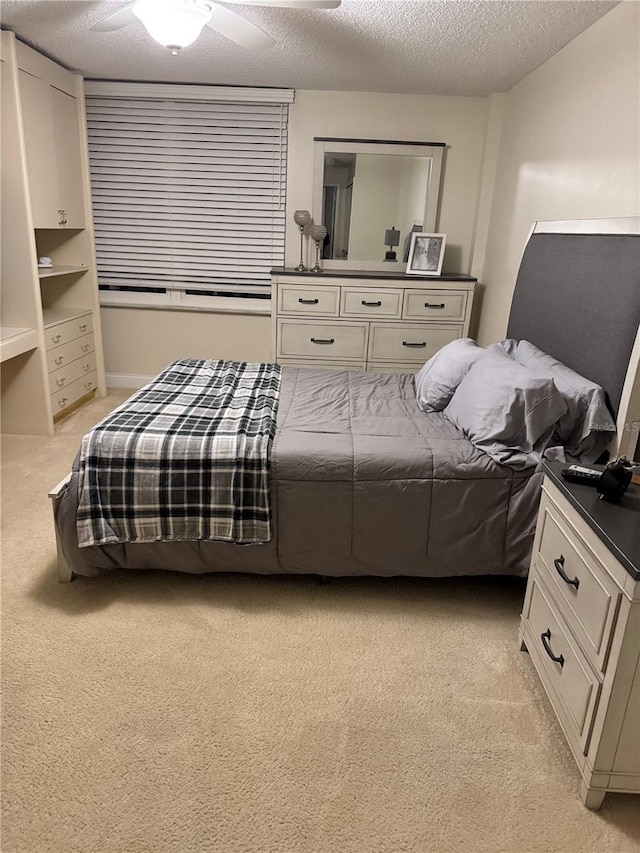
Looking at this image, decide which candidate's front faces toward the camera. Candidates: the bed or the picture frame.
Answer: the picture frame

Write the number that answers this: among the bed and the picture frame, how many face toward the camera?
1

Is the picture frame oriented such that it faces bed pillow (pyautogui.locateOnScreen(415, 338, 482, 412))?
yes

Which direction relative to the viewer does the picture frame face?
toward the camera

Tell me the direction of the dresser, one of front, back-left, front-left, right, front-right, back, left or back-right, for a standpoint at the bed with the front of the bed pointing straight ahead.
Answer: right

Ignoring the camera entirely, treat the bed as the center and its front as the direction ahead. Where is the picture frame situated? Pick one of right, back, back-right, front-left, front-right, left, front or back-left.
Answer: right

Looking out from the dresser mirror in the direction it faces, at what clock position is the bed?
The bed is roughly at 12 o'clock from the dresser mirror.

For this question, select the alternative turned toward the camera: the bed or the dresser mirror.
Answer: the dresser mirror

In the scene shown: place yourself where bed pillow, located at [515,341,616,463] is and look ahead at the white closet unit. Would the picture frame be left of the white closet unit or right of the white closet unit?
right

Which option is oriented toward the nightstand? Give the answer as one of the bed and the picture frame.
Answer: the picture frame

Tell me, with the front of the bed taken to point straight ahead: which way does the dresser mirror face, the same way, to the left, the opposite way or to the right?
to the left

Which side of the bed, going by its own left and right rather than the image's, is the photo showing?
left

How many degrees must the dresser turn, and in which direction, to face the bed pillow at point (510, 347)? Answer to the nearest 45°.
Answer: approximately 45° to its left

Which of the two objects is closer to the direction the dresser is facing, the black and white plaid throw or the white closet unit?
the black and white plaid throw

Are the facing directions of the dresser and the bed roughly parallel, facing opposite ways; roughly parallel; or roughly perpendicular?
roughly perpendicular

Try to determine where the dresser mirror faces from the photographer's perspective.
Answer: facing the viewer

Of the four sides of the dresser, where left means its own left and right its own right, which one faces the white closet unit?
right

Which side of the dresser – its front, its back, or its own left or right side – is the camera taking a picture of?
front

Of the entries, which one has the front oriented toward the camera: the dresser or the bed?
the dresser
